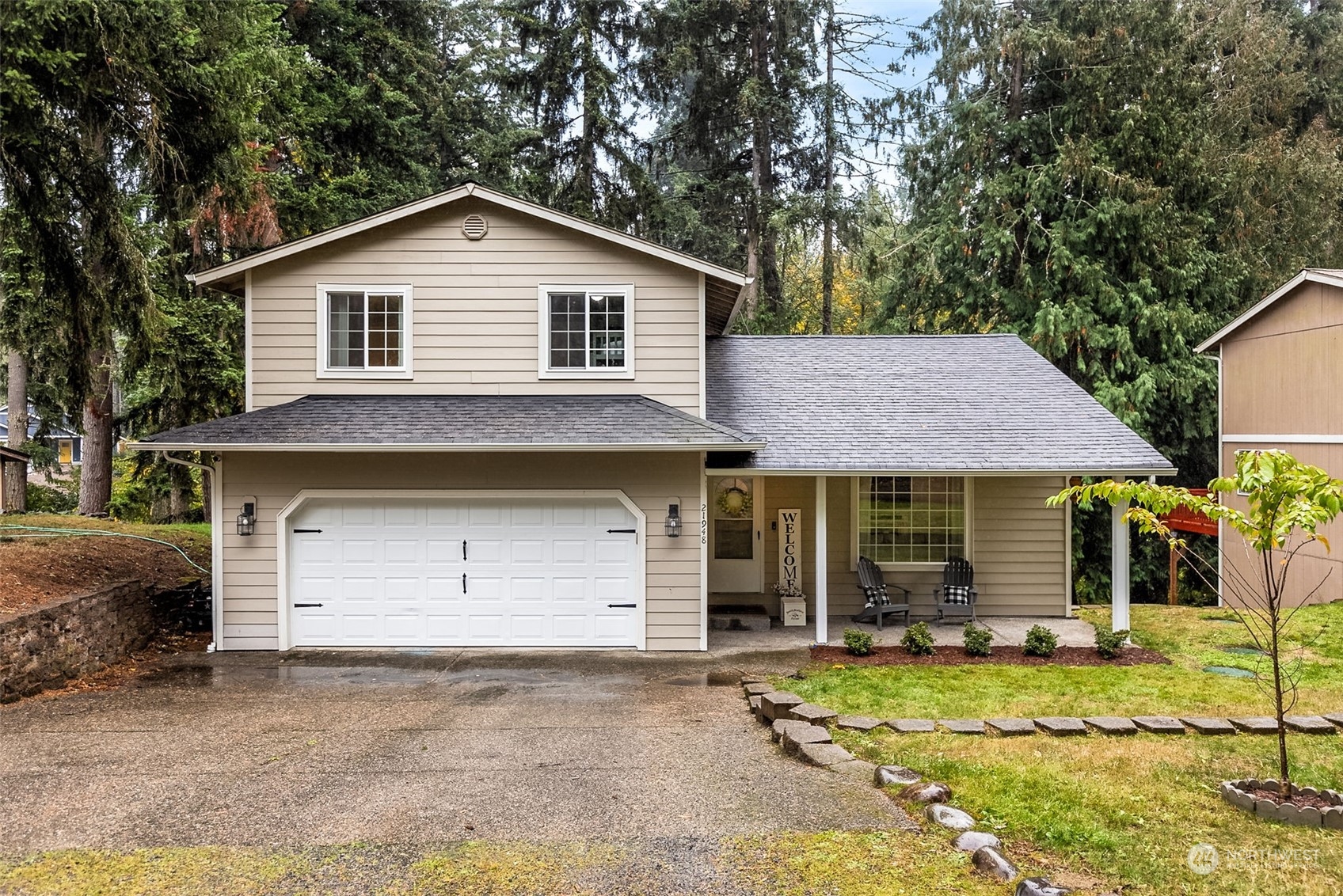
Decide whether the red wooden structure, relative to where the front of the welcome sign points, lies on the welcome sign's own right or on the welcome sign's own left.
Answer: on the welcome sign's own left

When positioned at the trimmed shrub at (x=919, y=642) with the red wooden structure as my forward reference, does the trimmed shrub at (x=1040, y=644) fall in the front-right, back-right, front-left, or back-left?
front-right

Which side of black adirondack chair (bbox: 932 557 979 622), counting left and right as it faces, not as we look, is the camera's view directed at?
front

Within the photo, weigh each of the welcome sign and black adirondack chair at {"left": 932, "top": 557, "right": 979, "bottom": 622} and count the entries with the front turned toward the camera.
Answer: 2

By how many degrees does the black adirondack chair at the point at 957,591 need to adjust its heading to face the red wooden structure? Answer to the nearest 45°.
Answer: approximately 135° to its left

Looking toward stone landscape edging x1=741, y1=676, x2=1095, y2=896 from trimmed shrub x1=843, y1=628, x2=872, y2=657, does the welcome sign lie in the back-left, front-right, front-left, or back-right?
back-right

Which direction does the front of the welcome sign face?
toward the camera

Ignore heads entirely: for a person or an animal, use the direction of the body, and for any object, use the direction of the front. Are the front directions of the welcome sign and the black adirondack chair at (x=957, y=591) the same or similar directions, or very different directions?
same or similar directions

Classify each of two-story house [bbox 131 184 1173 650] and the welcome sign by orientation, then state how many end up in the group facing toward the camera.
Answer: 2

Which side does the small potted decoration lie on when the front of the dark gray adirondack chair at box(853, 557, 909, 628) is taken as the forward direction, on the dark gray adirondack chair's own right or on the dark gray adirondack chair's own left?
on the dark gray adirondack chair's own right

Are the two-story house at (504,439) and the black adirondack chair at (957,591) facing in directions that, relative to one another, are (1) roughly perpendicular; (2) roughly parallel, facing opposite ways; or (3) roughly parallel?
roughly parallel
